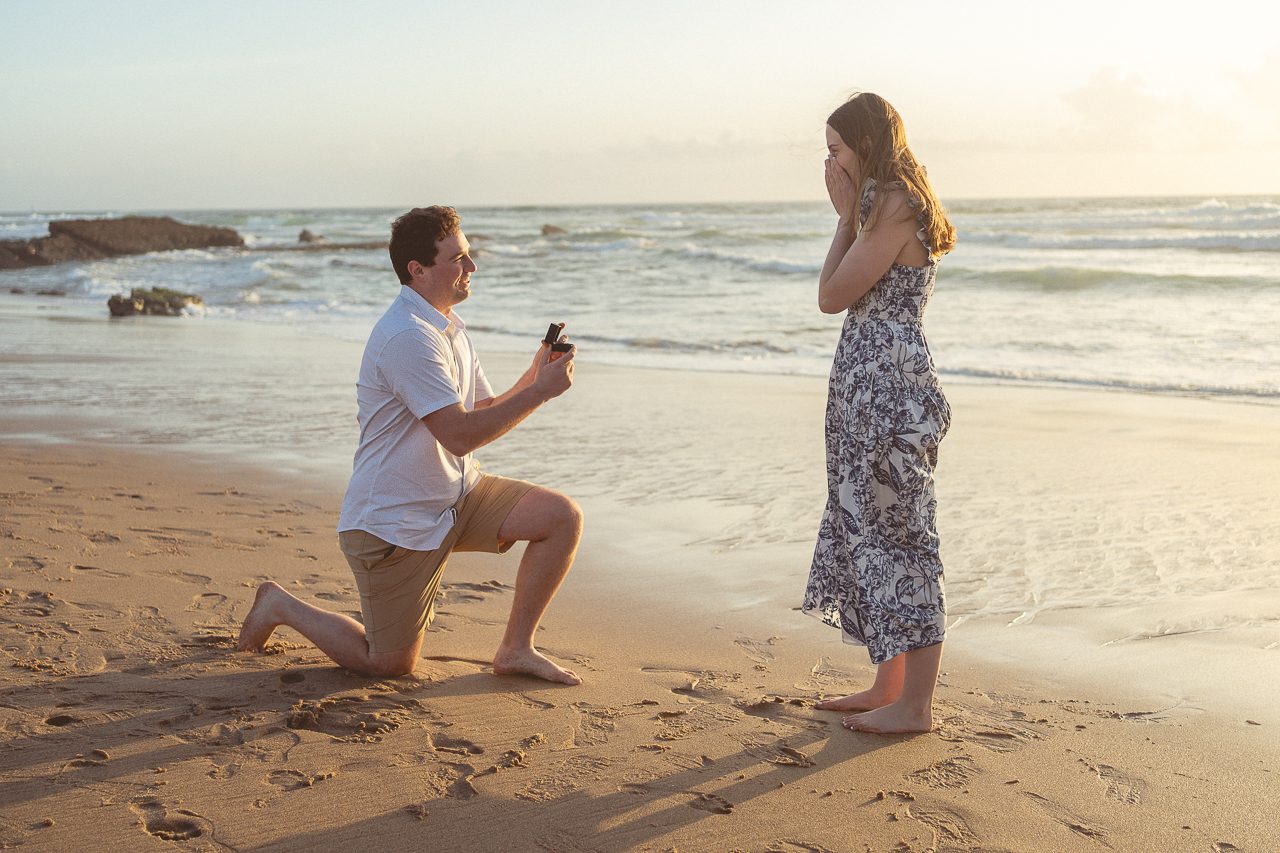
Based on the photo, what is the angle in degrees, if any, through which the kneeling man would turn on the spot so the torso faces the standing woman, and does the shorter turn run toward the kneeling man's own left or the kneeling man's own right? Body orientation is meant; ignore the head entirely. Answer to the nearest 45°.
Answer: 0° — they already face them

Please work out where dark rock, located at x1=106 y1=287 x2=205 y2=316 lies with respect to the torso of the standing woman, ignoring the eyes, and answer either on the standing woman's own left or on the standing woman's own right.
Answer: on the standing woman's own right

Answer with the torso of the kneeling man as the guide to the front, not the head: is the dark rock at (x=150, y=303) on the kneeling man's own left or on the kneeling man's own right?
on the kneeling man's own left

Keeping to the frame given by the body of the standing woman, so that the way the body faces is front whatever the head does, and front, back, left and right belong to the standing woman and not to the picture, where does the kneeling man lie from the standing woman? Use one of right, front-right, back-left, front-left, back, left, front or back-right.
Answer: front

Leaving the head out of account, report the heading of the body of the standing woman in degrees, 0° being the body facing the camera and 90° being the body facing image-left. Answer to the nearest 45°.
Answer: approximately 90°

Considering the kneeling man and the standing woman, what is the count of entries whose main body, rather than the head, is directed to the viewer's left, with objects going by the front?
1

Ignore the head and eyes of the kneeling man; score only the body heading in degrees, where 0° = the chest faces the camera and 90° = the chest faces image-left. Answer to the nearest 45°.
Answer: approximately 270°

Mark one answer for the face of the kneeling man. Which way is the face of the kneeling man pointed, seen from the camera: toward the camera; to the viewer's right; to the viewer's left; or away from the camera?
to the viewer's right

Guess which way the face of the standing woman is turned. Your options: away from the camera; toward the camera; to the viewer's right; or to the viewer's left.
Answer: to the viewer's left

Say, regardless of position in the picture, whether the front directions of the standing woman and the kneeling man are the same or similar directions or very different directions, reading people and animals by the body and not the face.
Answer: very different directions

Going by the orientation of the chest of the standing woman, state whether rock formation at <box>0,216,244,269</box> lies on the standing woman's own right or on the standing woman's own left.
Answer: on the standing woman's own right
